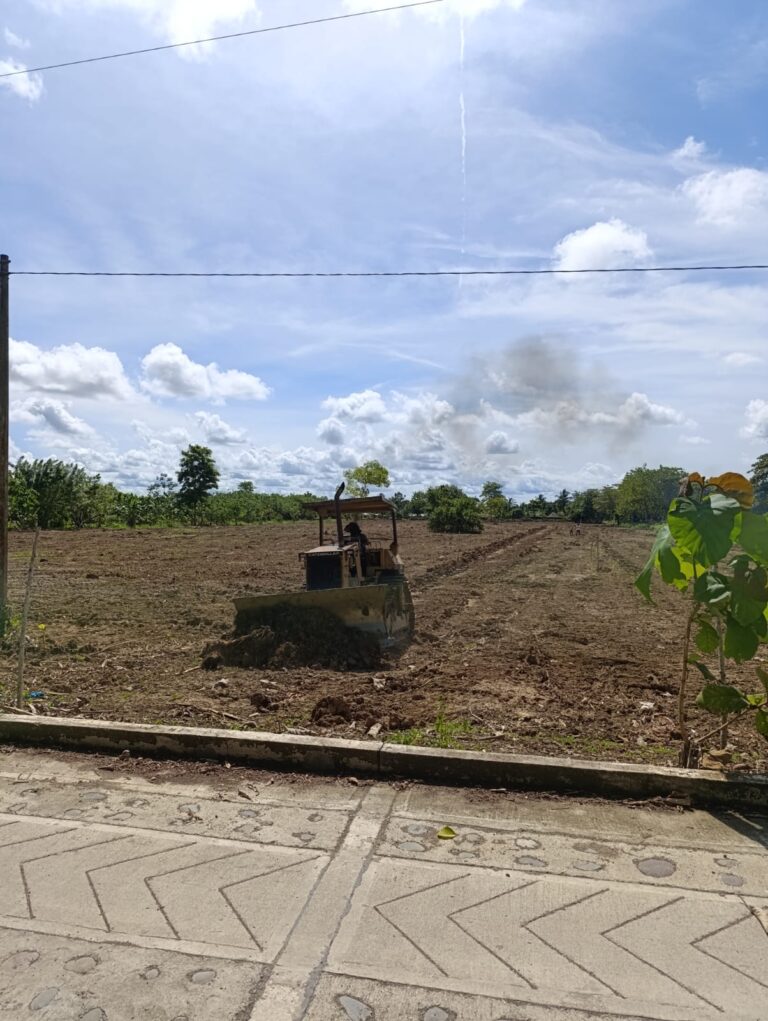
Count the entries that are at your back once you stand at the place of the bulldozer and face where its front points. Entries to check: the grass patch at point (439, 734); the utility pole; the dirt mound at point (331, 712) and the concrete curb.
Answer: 0

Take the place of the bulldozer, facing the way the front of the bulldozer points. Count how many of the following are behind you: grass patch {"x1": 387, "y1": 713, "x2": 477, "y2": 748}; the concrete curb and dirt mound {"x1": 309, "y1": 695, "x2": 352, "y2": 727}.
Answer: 0

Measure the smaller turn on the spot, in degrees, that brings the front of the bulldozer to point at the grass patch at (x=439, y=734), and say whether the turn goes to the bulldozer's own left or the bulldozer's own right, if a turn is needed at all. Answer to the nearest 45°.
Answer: approximately 45° to the bulldozer's own left

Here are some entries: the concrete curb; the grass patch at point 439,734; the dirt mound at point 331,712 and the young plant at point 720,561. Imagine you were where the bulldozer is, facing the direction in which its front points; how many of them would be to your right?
0

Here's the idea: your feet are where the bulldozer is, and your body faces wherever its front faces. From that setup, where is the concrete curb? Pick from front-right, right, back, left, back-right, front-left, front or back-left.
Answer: front-left

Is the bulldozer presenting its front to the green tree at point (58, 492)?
no

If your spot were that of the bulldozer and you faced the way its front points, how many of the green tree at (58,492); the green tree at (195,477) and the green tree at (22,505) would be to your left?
0

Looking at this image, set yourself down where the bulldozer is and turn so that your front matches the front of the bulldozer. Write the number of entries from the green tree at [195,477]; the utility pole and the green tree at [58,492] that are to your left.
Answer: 0

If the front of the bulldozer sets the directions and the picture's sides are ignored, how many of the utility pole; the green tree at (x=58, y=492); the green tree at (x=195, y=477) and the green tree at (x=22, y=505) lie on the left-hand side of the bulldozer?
0

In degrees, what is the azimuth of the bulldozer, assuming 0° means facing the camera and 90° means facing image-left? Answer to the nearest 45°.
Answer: approximately 45°

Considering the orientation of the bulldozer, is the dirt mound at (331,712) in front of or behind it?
in front

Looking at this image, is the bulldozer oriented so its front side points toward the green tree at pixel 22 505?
no

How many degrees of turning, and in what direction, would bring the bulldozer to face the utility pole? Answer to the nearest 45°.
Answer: approximately 45° to its right

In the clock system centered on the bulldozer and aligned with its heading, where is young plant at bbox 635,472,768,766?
The young plant is roughly at 10 o'clock from the bulldozer.

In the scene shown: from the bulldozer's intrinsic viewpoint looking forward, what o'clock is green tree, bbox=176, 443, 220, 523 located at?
The green tree is roughly at 4 o'clock from the bulldozer.

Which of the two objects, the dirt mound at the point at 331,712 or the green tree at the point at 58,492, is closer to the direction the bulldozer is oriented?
the dirt mound

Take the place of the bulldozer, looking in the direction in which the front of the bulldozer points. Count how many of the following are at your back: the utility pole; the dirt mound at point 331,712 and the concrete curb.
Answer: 0
